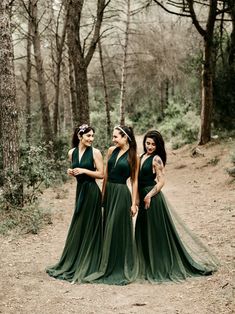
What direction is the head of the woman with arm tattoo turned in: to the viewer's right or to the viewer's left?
to the viewer's left

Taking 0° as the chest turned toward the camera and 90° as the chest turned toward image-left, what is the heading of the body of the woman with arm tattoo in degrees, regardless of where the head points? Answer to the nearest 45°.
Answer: approximately 45°

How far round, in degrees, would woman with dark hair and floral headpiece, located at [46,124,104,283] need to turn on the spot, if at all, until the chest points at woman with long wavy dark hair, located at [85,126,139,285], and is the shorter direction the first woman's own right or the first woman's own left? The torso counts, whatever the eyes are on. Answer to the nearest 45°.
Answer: approximately 90° to the first woman's own left

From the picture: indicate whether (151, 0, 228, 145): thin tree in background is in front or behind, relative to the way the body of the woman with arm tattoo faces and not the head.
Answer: behind

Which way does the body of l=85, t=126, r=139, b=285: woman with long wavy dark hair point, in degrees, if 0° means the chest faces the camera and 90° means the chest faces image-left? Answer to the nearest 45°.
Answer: approximately 45°

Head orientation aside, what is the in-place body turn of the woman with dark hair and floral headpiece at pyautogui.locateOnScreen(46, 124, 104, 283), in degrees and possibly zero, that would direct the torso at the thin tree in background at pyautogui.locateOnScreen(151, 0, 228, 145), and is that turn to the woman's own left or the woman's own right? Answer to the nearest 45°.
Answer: approximately 180°

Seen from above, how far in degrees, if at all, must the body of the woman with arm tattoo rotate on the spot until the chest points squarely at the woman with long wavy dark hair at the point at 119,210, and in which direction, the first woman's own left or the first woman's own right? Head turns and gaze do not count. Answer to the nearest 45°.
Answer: approximately 45° to the first woman's own right

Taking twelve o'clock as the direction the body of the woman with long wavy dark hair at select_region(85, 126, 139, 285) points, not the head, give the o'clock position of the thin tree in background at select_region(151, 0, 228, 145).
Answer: The thin tree in background is roughly at 5 o'clock from the woman with long wavy dark hair.
